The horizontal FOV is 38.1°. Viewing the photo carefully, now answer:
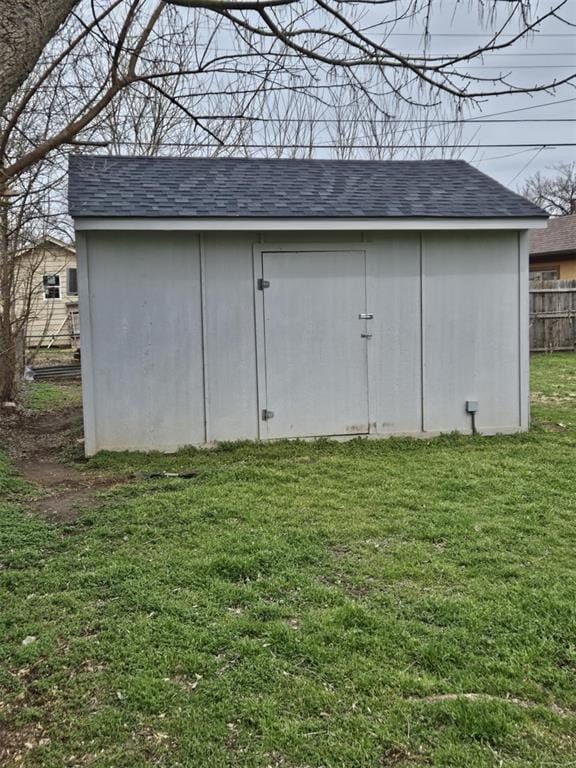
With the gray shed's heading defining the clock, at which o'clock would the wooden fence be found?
The wooden fence is roughly at 7 o'clock from the gray shed.

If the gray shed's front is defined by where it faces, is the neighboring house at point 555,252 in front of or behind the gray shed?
behind

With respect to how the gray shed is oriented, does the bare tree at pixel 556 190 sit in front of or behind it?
behind

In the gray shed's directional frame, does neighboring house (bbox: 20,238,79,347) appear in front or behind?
behind

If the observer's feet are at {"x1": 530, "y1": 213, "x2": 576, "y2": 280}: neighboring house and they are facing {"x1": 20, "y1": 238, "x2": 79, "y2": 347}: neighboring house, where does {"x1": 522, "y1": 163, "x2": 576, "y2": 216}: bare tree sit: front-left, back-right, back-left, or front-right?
back-right

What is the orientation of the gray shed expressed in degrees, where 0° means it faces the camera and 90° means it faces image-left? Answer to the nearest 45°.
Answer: approximately 0°
